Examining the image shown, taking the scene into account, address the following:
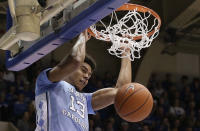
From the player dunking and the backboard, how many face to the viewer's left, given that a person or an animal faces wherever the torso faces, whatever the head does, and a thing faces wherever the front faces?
0

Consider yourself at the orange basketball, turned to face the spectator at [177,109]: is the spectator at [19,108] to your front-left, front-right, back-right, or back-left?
front-left

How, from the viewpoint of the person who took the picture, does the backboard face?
facing away from the viewer and to the right of the viewer

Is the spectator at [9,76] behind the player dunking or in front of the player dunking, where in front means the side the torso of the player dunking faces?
behind

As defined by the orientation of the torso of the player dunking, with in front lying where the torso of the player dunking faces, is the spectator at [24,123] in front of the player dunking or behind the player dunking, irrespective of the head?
behind

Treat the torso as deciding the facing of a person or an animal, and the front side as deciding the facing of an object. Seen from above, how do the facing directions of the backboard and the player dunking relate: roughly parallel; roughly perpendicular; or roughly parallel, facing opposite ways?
roughly perpendicular

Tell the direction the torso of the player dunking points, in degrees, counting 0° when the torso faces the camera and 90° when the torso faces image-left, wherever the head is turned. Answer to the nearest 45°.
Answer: approximately 315°

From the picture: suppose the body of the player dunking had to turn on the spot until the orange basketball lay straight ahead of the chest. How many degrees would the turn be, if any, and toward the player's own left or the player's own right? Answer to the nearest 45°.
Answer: approximately 45° to the player's own left
